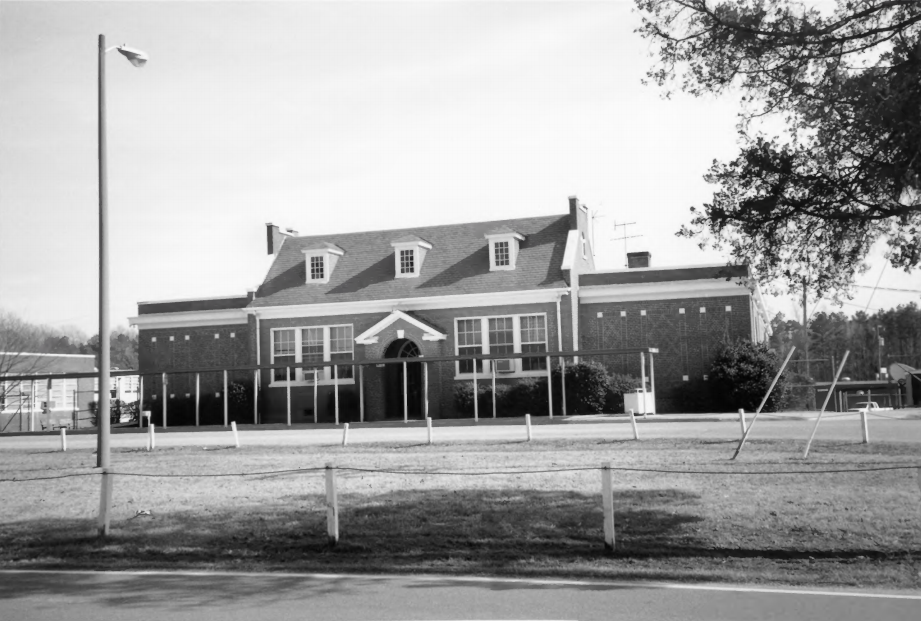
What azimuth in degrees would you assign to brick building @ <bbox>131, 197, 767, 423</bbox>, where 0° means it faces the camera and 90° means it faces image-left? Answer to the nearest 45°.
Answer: approximately 0°

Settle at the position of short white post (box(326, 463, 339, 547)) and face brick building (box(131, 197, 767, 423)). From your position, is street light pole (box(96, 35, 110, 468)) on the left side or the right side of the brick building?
left

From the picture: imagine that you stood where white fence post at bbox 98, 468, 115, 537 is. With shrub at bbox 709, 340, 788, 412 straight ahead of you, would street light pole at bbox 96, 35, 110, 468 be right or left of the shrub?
left

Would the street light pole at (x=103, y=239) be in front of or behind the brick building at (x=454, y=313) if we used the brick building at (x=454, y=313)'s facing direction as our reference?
in front

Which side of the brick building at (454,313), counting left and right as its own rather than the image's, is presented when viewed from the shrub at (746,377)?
left

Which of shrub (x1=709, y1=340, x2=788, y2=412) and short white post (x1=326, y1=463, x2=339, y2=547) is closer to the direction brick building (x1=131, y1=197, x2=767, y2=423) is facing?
the short white post

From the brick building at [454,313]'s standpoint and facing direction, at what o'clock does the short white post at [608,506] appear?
The short white post is roughly at 12 o'clock from the brick building.

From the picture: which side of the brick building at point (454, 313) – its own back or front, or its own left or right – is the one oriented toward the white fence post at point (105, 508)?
front

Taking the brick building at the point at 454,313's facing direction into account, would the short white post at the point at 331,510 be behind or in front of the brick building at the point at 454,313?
in front

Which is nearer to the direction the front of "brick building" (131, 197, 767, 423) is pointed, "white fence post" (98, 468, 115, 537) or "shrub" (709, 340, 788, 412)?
the white fence post
